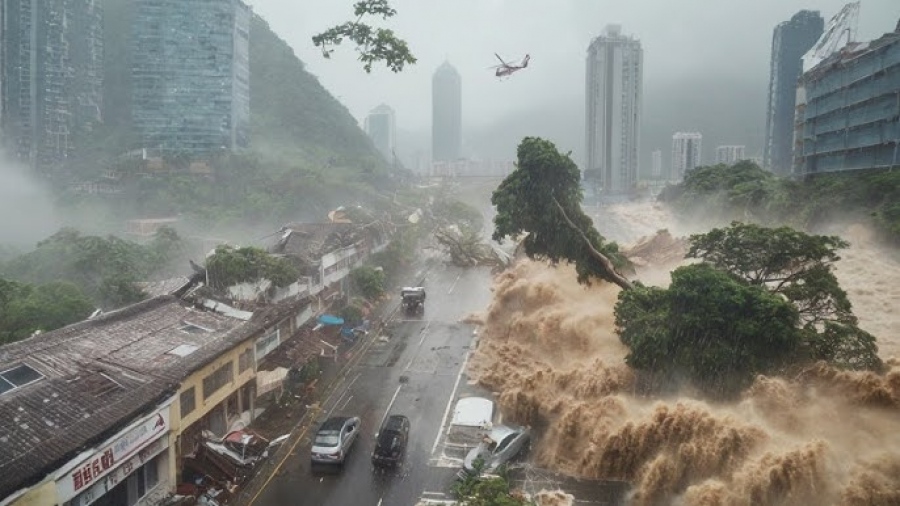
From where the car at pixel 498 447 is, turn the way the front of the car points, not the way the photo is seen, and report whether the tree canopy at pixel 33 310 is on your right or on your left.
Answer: on your right

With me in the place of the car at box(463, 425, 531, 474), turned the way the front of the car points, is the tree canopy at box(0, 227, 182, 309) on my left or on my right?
on my right

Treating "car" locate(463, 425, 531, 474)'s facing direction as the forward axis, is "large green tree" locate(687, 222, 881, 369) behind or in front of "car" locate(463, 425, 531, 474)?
behind

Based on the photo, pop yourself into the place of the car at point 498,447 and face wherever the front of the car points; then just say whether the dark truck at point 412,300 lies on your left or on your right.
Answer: on your right

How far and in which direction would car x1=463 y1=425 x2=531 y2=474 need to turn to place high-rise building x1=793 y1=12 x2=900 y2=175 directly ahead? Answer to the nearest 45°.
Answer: approximately 180°
